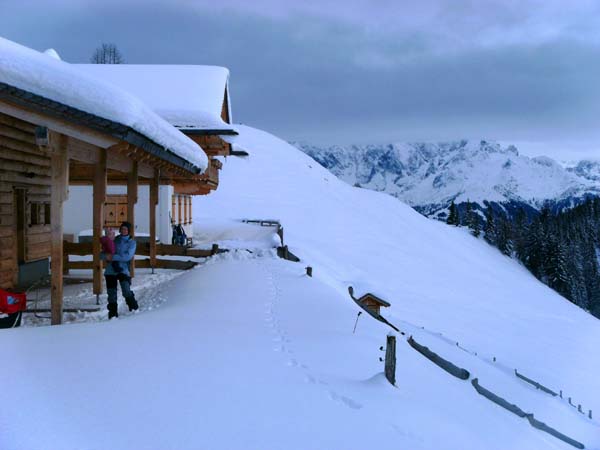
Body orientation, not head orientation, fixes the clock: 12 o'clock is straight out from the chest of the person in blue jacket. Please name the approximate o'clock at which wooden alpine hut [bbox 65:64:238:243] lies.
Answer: The wooden alpine hut is roughly at 5 o'clock from the person in blue jacket.

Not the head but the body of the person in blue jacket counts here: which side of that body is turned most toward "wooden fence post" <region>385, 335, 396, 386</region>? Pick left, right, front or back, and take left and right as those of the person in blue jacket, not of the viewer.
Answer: left

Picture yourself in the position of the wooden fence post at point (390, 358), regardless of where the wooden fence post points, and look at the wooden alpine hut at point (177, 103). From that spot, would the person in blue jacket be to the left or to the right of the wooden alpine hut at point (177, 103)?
left

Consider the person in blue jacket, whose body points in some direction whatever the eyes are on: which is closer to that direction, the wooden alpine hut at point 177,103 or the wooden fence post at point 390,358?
the wooden fence post

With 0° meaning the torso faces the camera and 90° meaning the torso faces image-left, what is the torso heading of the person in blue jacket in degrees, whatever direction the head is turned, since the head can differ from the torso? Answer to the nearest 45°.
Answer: approximately 45°

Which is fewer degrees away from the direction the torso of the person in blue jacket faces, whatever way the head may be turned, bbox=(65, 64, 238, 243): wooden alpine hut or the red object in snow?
the red object in snow
